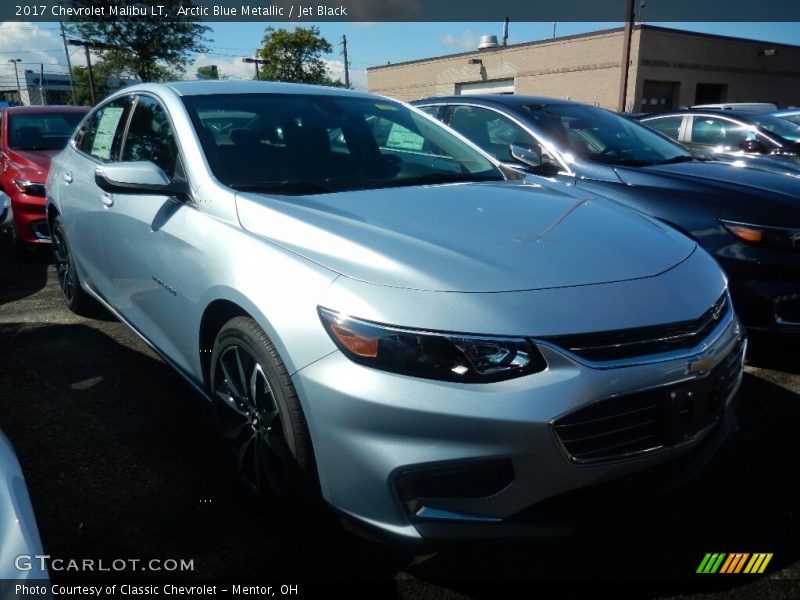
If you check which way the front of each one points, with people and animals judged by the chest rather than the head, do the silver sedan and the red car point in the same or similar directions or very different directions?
same or similar directions

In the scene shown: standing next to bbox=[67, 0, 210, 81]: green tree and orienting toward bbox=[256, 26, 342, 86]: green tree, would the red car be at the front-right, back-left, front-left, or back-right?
back-right

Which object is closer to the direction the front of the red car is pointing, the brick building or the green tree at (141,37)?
the brick building

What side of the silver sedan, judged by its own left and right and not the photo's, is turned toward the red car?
back

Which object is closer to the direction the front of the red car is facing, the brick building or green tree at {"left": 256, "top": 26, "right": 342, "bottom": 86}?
the brick building

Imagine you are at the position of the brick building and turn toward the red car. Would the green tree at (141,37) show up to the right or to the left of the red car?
right

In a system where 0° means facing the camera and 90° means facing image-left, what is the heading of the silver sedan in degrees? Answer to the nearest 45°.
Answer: approximately 315°

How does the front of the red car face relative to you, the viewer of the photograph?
facing the viewer and to the right of the viewer

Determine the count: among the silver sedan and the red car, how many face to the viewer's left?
0

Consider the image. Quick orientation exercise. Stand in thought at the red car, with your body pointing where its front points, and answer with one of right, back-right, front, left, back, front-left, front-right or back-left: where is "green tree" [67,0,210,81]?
back-left

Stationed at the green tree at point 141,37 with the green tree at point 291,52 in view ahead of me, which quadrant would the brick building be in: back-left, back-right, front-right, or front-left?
front-right
